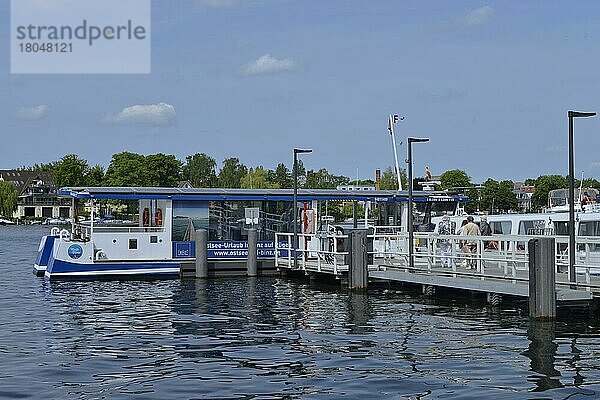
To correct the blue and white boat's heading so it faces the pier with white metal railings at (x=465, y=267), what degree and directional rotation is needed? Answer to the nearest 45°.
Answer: approximately 135° to its left

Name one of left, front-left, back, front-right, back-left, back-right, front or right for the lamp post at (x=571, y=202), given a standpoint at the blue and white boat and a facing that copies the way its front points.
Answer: back-left

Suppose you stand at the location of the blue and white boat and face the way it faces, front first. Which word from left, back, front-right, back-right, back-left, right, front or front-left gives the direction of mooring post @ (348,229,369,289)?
back-left

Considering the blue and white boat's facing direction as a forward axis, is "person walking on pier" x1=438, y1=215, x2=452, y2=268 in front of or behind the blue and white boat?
behind

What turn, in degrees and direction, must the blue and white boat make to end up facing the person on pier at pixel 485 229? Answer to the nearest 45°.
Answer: approximately 135° to its left

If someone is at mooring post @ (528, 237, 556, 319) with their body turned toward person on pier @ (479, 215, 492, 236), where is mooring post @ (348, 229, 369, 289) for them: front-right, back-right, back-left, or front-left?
front-left

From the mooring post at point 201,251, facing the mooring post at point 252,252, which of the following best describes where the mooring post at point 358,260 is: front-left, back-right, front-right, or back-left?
front-right

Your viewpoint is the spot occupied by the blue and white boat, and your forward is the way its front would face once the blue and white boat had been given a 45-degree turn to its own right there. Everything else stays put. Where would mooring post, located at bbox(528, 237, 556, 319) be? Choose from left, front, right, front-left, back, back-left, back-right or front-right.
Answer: back

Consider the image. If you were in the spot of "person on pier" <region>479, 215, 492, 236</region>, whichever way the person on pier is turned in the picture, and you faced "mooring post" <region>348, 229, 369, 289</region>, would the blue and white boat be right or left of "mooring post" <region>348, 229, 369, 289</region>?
right

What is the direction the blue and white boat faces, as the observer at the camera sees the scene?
facing to the left of the viewer
